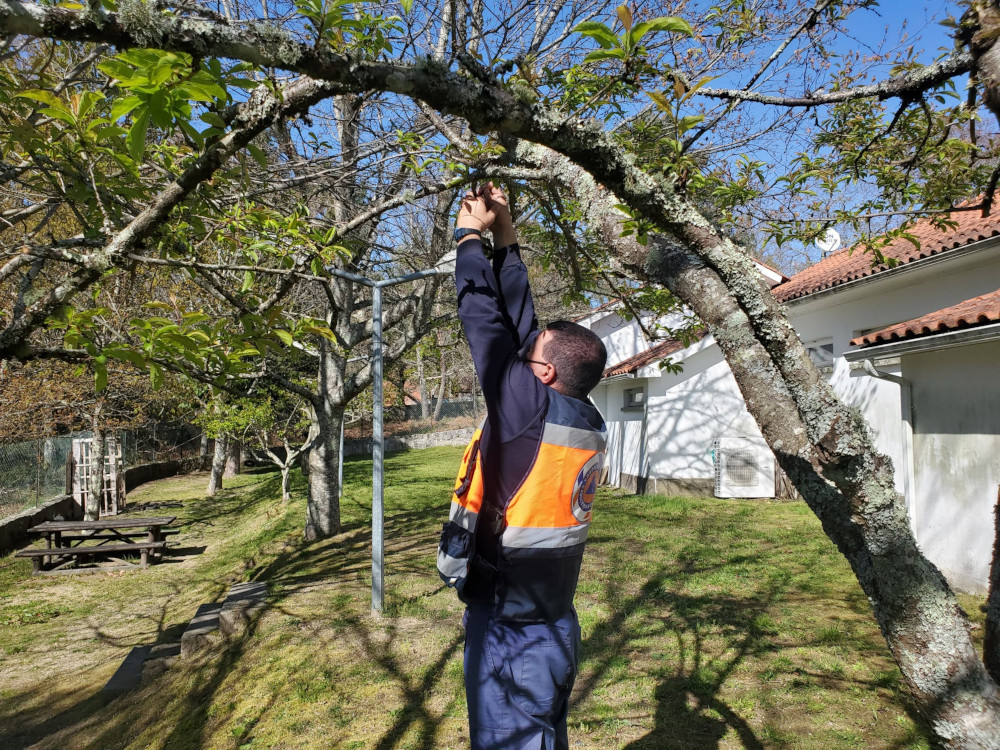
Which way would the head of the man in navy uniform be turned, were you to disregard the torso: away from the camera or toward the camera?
away from the camera

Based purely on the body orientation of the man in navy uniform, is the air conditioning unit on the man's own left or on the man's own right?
on the man's own right

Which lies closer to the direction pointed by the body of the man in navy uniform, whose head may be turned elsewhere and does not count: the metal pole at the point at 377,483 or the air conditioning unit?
the metal pole

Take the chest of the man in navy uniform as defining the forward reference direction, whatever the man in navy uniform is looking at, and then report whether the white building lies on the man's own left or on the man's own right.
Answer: on the man's own right

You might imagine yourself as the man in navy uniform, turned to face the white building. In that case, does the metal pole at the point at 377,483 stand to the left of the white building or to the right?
left

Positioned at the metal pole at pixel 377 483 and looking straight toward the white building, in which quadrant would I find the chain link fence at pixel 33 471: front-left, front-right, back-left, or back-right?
back-left
